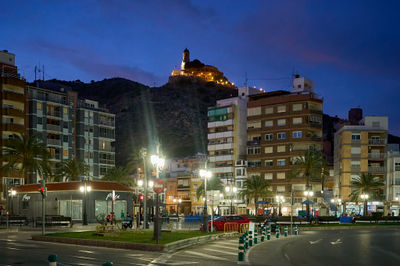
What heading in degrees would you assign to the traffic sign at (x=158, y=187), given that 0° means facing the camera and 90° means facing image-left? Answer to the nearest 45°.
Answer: approximately 0°

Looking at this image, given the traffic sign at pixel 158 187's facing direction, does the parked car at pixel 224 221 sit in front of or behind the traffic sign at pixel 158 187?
behind
